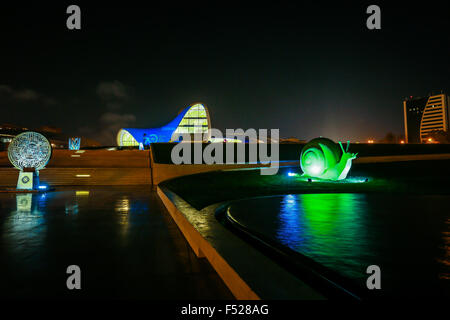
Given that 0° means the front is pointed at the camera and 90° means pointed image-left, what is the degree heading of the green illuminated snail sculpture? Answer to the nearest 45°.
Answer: approximately 270°

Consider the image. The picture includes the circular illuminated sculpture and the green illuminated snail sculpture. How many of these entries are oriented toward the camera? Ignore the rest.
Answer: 1

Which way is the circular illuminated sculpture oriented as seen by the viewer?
toward the camera

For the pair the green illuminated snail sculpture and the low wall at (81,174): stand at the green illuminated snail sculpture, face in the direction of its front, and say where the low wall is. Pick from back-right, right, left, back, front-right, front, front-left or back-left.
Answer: back

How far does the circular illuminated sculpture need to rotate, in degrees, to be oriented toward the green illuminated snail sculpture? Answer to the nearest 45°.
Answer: approximately 45° to its left

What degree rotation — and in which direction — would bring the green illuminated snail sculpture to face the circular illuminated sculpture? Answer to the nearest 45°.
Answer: approximately 180°

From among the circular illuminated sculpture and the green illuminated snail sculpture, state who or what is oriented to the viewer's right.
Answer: the green illuminated snail sculpture
